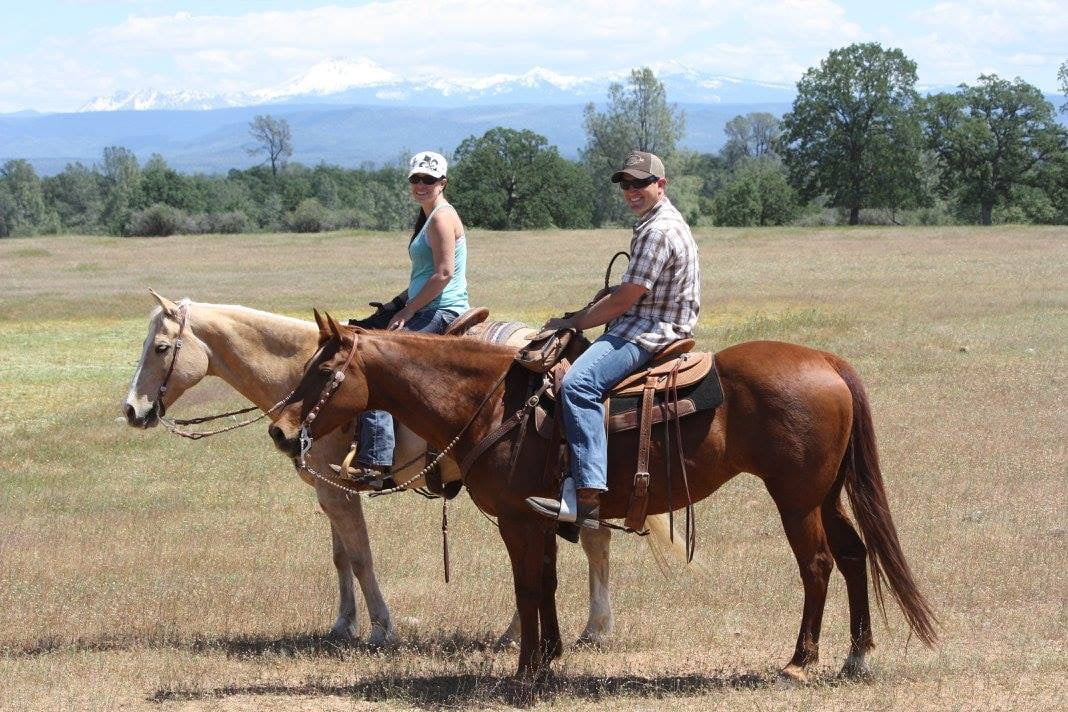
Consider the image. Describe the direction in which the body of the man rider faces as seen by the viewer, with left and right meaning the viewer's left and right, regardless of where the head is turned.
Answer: facing to the left of the viewer

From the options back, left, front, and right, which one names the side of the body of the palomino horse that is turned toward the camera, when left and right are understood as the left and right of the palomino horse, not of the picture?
left

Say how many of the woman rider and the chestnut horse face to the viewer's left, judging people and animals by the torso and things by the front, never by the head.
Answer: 2

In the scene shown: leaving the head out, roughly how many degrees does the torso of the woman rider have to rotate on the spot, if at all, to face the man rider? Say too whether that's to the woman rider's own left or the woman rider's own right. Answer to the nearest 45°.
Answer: approximately 135° to the woman rider's own left

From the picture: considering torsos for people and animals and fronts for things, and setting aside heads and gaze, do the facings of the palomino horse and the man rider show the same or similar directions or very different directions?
same or similar directions

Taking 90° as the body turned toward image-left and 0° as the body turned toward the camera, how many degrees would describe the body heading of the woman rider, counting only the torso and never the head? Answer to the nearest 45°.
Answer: approximately 90°

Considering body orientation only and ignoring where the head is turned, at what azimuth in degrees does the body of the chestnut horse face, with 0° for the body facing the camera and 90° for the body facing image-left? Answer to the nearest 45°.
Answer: approximately 90°

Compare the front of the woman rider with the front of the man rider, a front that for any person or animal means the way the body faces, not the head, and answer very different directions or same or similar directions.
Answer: same or similar directions

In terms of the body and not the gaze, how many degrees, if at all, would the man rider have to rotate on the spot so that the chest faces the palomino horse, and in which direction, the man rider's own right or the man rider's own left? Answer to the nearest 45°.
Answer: approximately 45° to the man rider's own right
